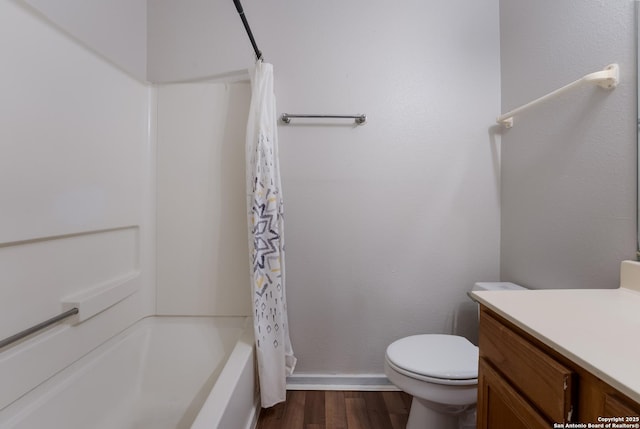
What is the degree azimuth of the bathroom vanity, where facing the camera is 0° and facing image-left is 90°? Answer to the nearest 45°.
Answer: approximately 45°
